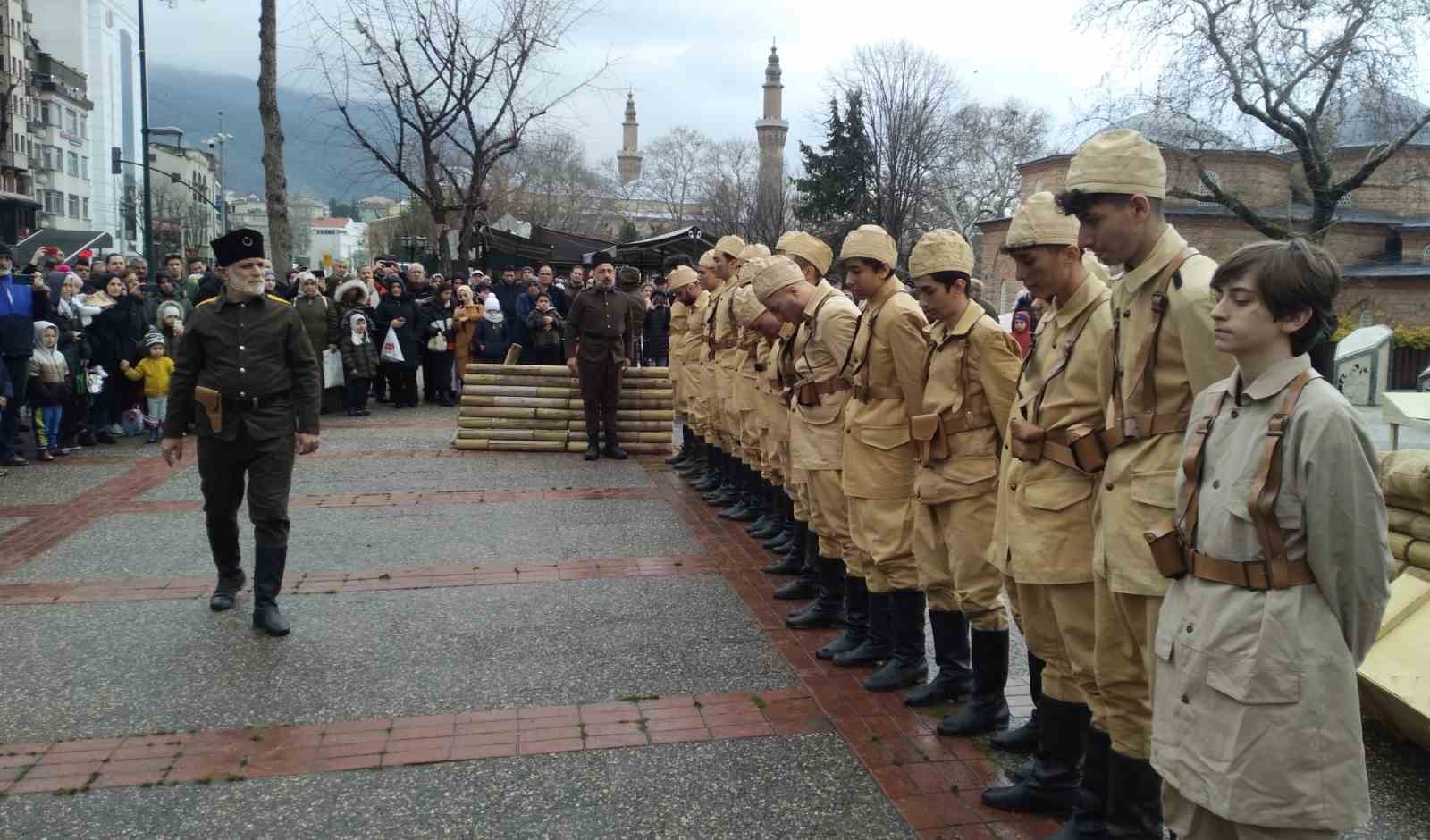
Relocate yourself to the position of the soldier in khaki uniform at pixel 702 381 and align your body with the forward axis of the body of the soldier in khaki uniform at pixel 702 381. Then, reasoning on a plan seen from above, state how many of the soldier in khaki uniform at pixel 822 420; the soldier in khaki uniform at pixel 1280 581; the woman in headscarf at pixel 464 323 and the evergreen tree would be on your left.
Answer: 2

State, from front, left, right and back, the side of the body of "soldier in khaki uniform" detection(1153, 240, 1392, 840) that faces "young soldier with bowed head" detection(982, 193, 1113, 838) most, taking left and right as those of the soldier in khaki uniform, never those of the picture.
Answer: right

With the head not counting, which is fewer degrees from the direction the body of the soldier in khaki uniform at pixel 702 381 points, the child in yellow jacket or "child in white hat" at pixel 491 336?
the child in yellow jacket

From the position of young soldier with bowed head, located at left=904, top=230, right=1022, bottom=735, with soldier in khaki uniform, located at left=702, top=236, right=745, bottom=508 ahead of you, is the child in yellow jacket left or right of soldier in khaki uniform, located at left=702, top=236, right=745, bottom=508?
left

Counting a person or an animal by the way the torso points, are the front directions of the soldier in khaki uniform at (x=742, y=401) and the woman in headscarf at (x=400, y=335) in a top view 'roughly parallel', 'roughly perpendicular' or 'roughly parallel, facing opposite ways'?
roughly perpendicular

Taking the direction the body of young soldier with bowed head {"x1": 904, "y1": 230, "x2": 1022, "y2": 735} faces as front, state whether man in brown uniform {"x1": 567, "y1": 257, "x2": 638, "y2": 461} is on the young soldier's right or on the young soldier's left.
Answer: on the young soldier's right

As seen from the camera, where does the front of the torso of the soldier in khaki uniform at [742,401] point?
to the viewer's left

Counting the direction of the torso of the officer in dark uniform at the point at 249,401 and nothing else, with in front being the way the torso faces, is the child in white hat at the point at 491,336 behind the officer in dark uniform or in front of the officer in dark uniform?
behind

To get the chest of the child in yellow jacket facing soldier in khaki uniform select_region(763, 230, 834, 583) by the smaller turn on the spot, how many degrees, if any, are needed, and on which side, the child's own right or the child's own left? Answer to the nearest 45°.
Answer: approximately 45° to the child's own left

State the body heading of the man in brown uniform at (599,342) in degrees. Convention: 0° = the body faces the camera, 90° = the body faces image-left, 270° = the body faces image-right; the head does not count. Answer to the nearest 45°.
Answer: approximately 0°

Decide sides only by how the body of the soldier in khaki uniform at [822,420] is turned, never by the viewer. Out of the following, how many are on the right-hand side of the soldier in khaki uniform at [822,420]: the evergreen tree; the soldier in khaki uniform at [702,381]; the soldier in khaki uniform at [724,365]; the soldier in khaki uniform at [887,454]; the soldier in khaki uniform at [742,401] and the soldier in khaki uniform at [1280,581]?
4

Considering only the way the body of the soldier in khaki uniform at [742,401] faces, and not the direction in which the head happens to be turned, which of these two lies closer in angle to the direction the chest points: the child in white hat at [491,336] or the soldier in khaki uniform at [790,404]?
the child in white hat

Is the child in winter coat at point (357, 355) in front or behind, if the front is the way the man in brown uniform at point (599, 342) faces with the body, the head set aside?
behind

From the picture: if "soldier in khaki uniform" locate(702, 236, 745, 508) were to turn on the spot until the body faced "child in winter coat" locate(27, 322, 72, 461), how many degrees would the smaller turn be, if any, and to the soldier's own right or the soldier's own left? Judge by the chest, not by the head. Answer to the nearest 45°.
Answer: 0° — they already face them
